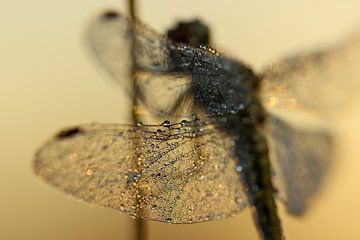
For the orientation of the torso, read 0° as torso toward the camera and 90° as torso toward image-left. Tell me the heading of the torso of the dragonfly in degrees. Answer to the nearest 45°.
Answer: approximately 135°
